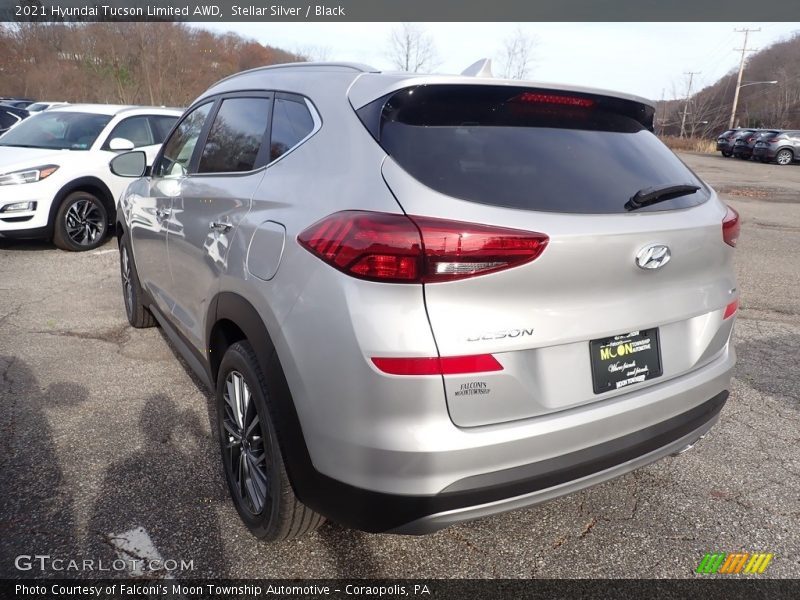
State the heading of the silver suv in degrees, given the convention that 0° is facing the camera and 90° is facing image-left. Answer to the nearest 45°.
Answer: approximately 135°

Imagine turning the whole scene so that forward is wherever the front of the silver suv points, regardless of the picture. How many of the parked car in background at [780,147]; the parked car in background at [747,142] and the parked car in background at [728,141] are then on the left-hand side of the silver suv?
0

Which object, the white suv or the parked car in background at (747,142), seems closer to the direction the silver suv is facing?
the white suv

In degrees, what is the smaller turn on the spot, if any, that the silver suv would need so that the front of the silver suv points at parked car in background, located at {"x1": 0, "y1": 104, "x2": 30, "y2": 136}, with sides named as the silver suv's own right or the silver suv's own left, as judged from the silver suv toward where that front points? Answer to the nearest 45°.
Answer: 0° — it already faces it

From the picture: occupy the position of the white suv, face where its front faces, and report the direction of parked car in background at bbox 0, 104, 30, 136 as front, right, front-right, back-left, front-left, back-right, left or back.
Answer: back-right

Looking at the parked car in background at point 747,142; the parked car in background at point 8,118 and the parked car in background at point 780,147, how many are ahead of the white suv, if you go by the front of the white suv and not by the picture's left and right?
0

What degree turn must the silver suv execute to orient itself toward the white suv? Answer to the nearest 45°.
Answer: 0° — it already faces it

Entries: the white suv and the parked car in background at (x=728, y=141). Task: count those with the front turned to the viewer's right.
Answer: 0

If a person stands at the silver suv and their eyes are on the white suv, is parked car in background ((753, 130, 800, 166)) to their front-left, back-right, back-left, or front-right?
front-right

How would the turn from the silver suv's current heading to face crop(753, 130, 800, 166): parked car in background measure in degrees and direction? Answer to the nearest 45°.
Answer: approximately 90° to its right
